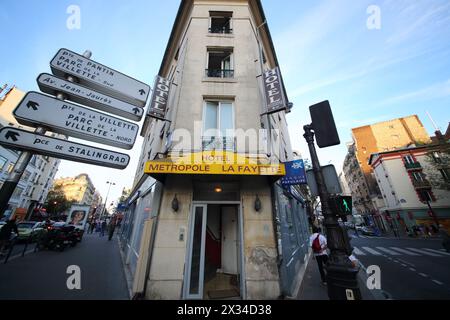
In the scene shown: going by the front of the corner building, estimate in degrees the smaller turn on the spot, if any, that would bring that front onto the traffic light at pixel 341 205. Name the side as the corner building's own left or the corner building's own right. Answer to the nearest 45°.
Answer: approximately 45° to the corner building's own left

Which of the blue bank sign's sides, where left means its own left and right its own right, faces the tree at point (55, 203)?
right

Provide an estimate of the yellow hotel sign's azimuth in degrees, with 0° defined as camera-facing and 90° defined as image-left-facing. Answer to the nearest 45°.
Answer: approximately 0°

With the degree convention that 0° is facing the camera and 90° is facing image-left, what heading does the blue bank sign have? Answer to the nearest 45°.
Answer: approximately 0°

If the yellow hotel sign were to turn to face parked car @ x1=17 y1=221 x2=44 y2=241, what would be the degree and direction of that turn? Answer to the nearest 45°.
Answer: approximately 135° to its right

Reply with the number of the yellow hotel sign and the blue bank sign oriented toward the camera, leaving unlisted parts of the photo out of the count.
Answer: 2

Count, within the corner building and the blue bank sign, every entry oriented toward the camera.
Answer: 2
